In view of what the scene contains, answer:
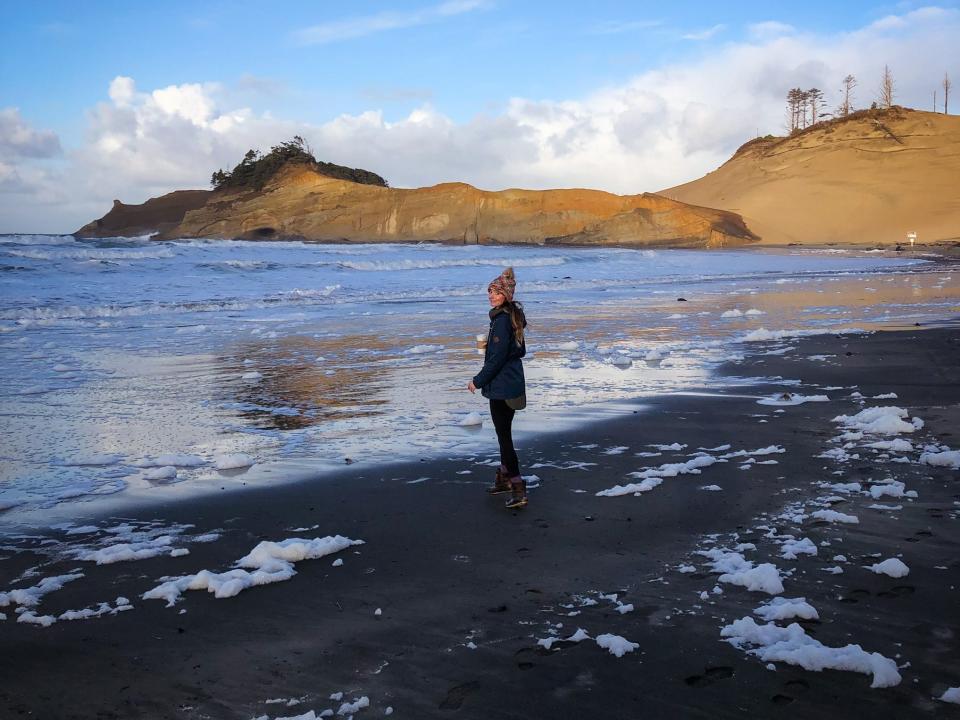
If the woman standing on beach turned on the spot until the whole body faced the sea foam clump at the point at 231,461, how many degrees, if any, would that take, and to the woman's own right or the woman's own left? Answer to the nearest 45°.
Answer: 0° — they already face it

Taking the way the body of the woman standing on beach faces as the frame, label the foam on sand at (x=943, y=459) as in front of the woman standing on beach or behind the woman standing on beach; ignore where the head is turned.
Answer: behind

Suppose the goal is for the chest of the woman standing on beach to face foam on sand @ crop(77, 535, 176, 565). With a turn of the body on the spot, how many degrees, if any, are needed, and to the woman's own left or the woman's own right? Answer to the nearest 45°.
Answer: approximately 45° to the woman's own left

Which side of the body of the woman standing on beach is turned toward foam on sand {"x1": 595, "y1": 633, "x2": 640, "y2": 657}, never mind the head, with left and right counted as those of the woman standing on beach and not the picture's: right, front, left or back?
left

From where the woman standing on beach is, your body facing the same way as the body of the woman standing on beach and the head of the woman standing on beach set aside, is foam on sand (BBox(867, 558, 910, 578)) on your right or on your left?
on your left

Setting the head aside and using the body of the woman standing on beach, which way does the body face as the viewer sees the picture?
to the viewer's left

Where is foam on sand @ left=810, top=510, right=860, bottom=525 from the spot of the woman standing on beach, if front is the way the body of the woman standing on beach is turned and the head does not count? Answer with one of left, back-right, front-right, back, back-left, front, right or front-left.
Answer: back-left
